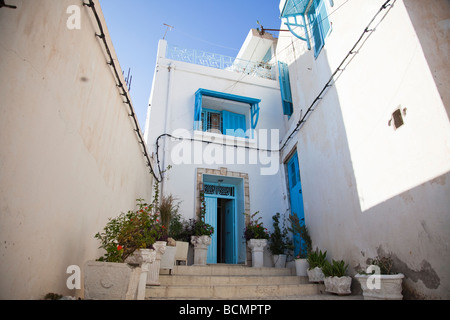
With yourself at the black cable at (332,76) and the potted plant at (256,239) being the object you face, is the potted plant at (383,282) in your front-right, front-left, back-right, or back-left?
back-left

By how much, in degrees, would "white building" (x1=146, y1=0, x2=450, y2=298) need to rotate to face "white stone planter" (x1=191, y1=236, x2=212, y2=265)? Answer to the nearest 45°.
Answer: approximately 90° to its right

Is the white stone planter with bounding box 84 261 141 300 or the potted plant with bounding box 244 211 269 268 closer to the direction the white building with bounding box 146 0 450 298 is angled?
the white stone planter
